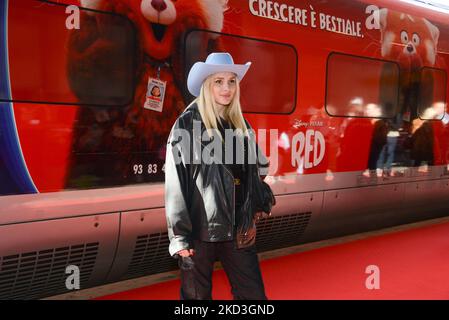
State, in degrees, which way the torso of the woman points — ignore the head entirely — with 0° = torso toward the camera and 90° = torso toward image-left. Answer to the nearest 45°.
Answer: approximately 315°
